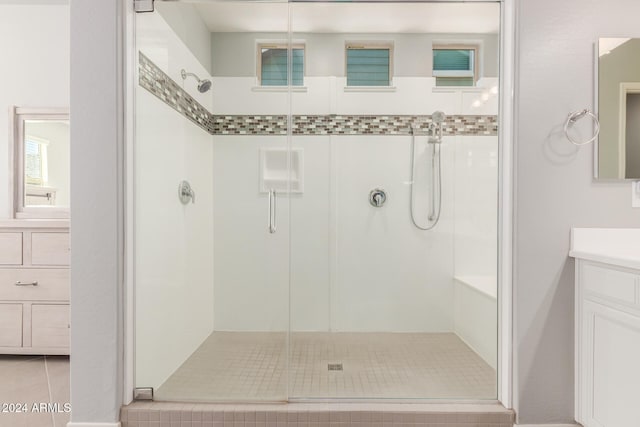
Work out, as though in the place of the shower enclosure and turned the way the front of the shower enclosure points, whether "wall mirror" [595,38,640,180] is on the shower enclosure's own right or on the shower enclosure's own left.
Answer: on the shower enclosure's own left

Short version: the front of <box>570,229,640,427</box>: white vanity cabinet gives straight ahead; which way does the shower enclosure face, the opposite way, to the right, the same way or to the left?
to the left

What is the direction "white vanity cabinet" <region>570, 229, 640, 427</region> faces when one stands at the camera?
facing the viewer and to the left of the viewer

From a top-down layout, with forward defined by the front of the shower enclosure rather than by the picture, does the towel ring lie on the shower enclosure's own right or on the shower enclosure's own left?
on the shower enclosure's own left

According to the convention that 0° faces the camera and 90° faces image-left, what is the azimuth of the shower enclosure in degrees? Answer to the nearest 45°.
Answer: approximately 0°

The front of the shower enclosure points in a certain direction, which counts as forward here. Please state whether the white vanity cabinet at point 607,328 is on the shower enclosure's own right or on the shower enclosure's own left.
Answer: on the shower enclosure's own left

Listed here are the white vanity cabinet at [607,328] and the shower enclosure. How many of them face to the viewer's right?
0

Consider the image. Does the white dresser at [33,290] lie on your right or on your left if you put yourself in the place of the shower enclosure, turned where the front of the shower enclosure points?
on your right
